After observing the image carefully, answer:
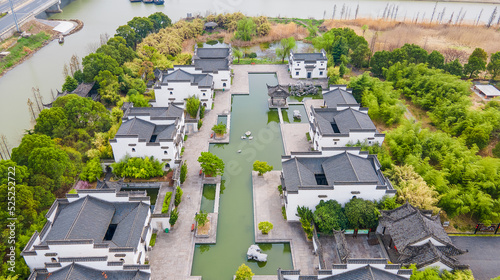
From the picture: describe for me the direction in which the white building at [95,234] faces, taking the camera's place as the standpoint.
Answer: facing to the right of the viewer

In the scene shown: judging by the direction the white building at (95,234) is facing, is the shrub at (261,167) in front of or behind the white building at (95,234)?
in front

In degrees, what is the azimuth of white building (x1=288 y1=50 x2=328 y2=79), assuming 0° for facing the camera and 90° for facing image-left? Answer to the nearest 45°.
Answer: approximately 0°

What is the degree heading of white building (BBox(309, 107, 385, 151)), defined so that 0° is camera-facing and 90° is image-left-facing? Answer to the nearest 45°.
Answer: approximately 90°

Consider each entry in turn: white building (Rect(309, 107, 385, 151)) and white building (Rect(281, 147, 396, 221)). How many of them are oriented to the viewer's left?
2

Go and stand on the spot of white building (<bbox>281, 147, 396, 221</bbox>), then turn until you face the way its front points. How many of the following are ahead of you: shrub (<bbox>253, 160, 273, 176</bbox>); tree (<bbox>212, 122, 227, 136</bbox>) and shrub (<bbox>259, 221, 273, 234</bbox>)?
3

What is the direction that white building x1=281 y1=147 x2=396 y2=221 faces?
to the viewer's left

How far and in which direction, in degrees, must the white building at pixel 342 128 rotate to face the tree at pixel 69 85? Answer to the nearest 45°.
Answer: approximately 45° to its left
